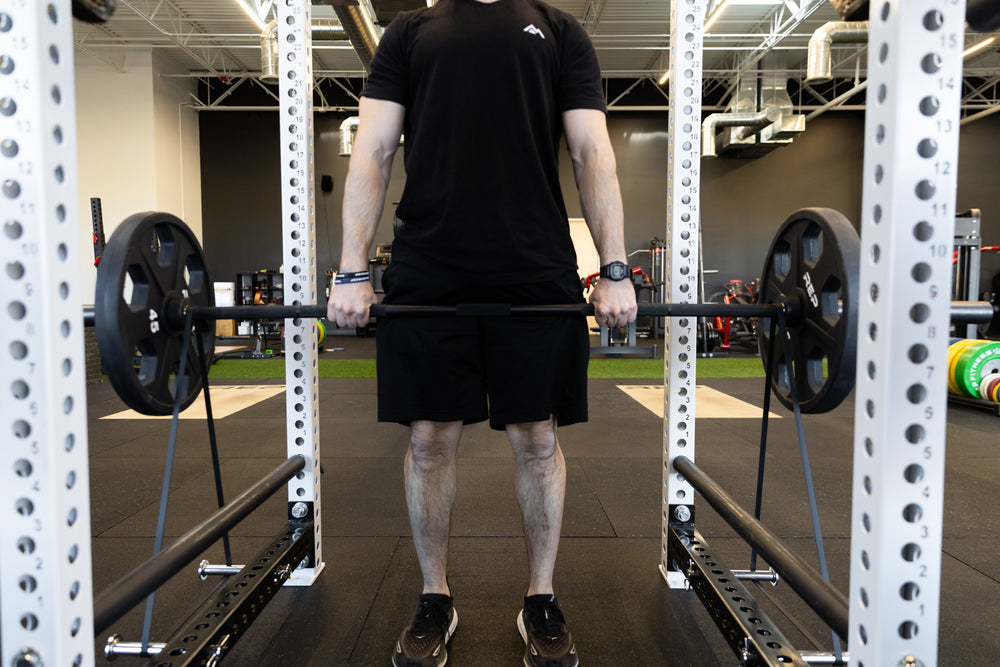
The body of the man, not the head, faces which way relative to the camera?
toward the camera

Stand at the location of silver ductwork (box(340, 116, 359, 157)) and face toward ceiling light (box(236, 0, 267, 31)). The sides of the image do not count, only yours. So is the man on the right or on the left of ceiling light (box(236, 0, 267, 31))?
left

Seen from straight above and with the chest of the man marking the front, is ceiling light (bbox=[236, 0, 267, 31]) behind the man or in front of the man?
behind

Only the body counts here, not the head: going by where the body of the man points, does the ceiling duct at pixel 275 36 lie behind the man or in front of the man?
behind

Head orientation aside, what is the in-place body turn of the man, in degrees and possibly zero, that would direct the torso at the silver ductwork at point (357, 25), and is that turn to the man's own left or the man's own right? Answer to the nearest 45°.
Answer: approximately 180°

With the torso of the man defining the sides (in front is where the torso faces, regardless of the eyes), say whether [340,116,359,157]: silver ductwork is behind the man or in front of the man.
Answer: behind
